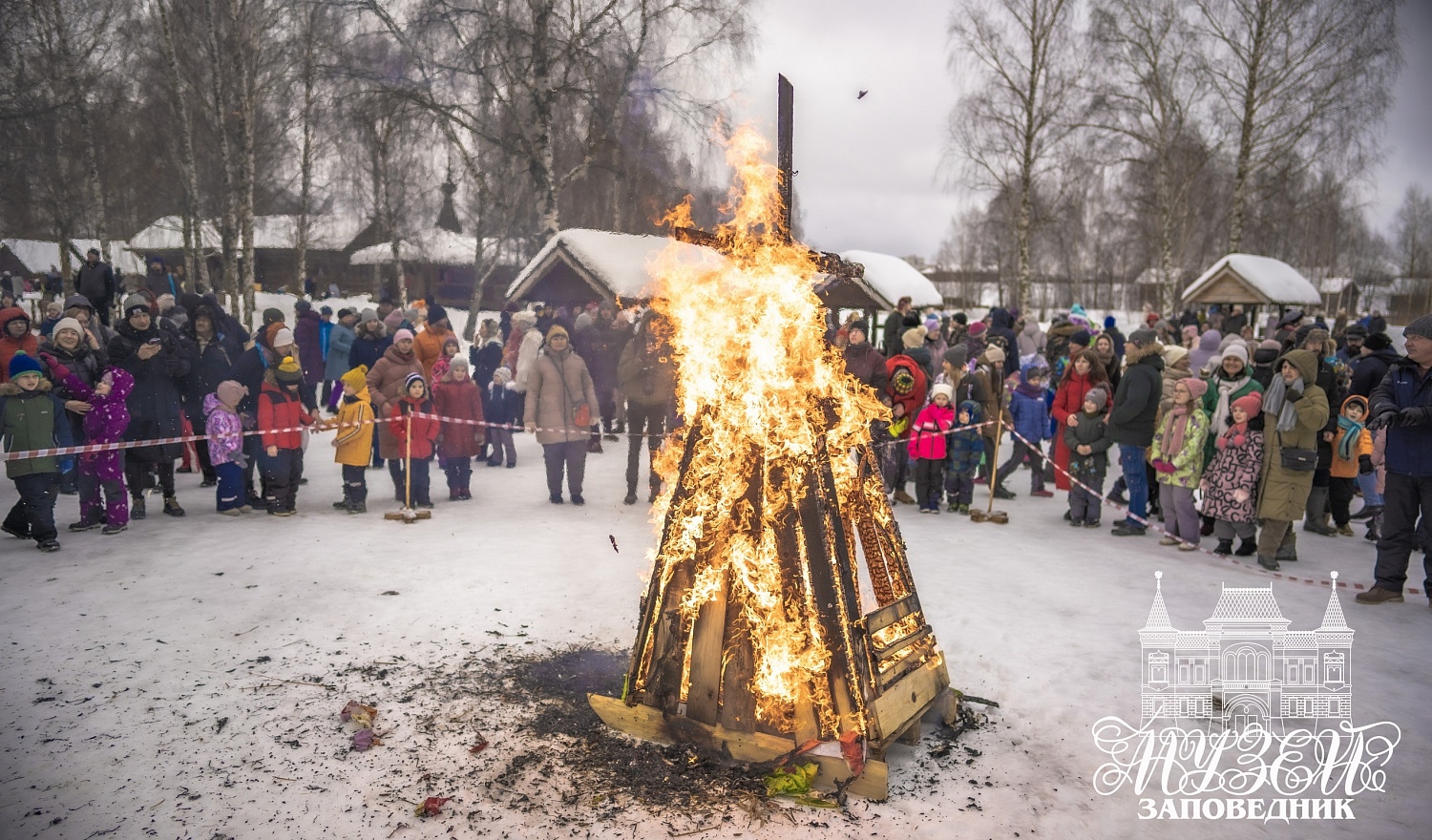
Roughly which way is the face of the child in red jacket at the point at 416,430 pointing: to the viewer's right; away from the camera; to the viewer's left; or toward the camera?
toward the camera

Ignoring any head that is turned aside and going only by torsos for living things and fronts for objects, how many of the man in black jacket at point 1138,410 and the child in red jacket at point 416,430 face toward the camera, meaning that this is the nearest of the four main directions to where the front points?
1

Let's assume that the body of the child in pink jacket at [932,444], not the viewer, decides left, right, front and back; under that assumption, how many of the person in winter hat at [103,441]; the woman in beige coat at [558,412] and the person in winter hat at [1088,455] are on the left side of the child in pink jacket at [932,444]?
1

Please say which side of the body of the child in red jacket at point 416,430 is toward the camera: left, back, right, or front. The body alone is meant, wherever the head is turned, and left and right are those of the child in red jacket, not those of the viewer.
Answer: front

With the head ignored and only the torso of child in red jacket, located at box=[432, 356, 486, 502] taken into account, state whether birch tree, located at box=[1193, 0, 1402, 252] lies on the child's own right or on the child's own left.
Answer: on the child's own left

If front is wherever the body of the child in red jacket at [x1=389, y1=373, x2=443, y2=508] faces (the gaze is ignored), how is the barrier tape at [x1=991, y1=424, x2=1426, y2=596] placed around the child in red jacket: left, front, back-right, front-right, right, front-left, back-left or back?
front-left

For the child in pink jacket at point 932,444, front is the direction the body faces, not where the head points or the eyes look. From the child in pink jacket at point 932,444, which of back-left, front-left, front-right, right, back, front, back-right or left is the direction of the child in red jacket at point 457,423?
right

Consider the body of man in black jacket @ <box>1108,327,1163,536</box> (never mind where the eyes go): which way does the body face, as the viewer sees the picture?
to the viewer's left

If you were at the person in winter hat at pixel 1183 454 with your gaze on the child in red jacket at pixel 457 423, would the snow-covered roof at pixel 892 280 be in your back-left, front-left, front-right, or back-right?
front-right

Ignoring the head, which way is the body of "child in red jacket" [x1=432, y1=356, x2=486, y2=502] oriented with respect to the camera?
toward the camera

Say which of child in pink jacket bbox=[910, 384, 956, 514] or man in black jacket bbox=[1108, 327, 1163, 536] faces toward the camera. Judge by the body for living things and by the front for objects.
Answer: the child in pink jacket

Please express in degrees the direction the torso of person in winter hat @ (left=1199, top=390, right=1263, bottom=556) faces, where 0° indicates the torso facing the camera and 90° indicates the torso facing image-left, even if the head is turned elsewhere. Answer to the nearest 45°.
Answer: approximately 45°

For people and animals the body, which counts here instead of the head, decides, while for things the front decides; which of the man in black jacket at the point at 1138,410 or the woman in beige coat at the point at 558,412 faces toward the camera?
the woman in beige coat

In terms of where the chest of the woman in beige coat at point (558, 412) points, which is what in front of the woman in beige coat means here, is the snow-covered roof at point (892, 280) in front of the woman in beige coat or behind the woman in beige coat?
behind

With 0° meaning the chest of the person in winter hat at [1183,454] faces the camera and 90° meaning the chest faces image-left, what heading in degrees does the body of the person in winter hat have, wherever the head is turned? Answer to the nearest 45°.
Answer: approximately 45°
